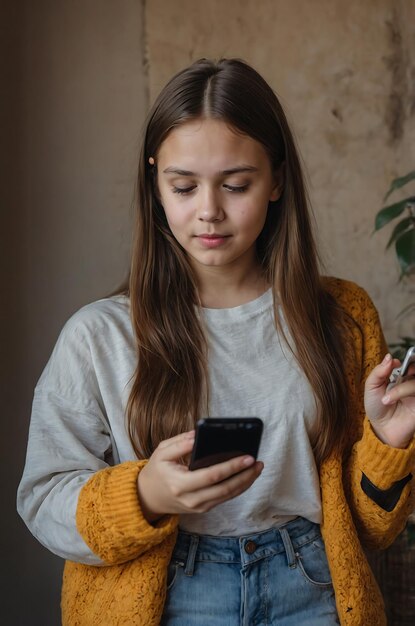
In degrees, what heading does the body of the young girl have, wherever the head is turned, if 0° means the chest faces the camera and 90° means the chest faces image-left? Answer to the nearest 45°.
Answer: approximately 0°

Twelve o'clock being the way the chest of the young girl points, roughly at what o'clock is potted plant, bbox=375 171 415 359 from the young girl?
The potted plant is roughly at 7 o'clock from the young girl.

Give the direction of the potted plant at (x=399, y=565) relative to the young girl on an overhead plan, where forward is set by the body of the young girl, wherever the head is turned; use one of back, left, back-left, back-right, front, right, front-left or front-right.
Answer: back-left
